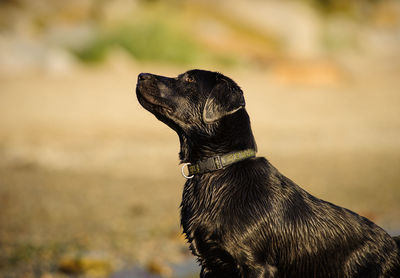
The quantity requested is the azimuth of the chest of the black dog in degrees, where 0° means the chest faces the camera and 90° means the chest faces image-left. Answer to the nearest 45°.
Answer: approximately 90°
